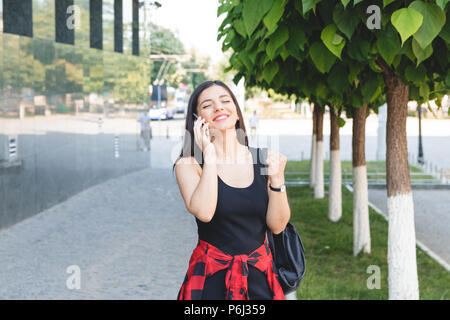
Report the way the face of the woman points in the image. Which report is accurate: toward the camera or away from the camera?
toward the camera

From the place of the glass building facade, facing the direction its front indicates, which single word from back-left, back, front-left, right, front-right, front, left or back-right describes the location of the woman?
front-right

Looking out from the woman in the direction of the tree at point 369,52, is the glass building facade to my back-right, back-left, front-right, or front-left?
front-left

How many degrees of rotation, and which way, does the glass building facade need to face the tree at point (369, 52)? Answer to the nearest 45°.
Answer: approximately 45° to its right

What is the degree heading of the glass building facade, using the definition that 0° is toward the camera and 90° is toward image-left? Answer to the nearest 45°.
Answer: approximately 315°

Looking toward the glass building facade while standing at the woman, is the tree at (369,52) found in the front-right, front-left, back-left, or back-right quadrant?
front-right
